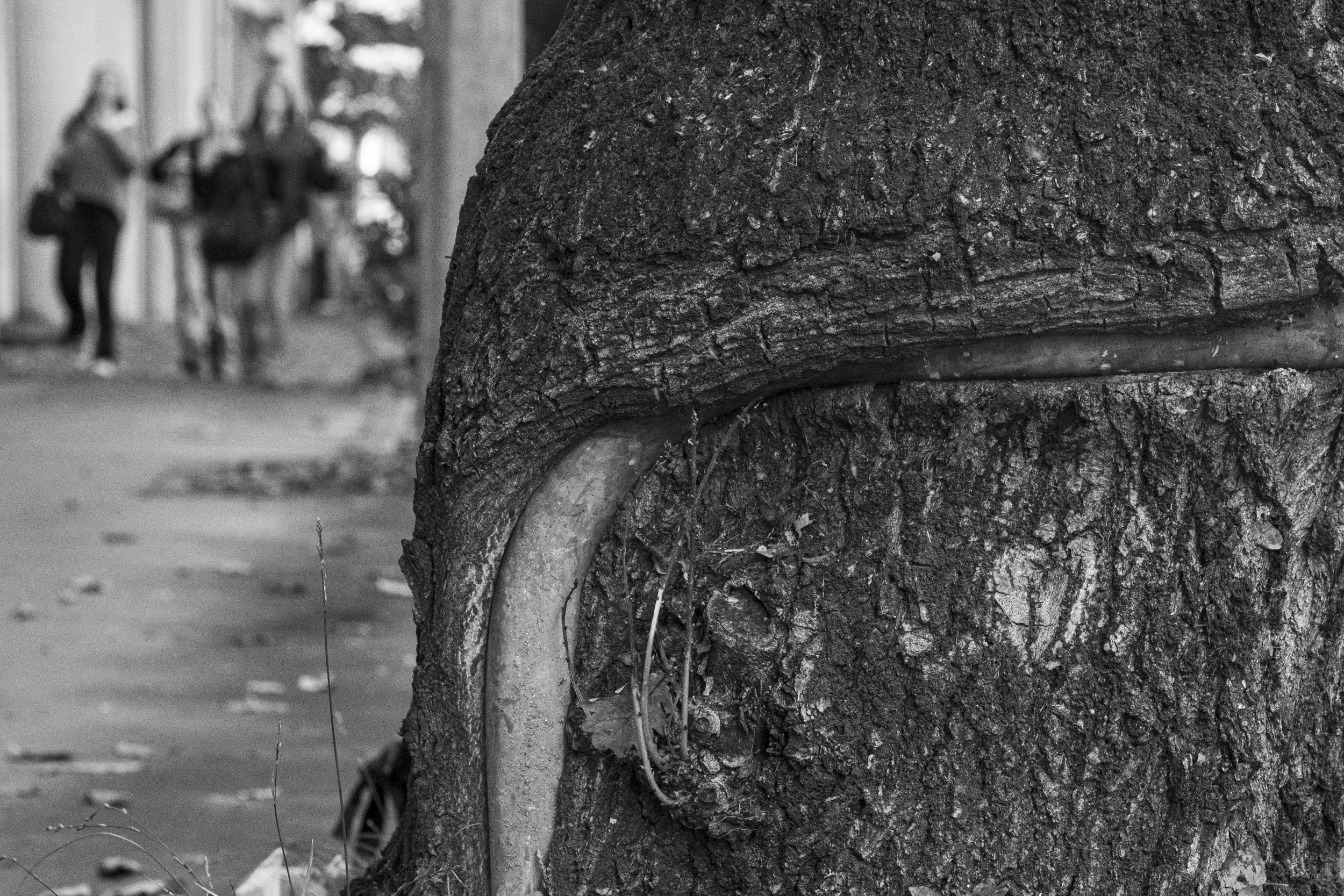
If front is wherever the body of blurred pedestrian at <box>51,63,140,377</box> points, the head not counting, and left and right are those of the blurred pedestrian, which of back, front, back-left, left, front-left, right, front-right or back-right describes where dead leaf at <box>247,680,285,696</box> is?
front

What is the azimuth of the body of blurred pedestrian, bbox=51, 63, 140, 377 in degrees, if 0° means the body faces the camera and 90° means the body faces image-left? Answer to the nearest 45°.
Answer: approximately 0°

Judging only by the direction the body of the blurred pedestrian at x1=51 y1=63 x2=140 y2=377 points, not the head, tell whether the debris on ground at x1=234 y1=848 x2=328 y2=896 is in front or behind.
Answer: in front

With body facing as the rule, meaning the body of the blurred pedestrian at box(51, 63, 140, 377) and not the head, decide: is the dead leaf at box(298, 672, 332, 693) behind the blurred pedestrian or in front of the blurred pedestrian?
in front

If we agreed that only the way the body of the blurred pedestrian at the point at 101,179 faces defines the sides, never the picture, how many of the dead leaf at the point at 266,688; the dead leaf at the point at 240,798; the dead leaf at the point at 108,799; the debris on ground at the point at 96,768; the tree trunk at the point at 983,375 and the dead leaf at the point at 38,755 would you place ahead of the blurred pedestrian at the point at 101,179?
6

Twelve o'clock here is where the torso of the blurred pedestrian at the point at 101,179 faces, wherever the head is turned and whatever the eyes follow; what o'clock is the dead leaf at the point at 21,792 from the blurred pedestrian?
The dead leaf is roughly at 12 o'clock from the blurred pedestrian.

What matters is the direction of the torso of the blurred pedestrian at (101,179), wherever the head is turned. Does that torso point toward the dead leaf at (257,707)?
yes

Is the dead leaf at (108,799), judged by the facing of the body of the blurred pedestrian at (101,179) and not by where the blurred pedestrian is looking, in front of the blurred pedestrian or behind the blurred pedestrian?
in front

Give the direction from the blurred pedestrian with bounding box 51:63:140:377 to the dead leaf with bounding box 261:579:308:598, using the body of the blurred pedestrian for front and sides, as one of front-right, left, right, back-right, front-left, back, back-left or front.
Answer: front

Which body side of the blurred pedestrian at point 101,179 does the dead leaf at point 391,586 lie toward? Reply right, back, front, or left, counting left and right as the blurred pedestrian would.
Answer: front

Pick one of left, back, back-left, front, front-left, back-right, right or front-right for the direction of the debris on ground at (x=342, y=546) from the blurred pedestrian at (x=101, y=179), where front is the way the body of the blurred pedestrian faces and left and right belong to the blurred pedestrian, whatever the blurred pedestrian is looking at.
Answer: front

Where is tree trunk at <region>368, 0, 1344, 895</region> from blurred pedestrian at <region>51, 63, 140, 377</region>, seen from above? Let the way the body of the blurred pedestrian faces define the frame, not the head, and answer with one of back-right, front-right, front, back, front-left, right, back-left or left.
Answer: front

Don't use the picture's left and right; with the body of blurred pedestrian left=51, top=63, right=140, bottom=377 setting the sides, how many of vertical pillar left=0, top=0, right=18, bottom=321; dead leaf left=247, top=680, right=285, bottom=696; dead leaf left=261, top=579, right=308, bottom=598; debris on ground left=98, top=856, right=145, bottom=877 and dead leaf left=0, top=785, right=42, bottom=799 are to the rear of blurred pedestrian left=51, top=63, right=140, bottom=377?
1
